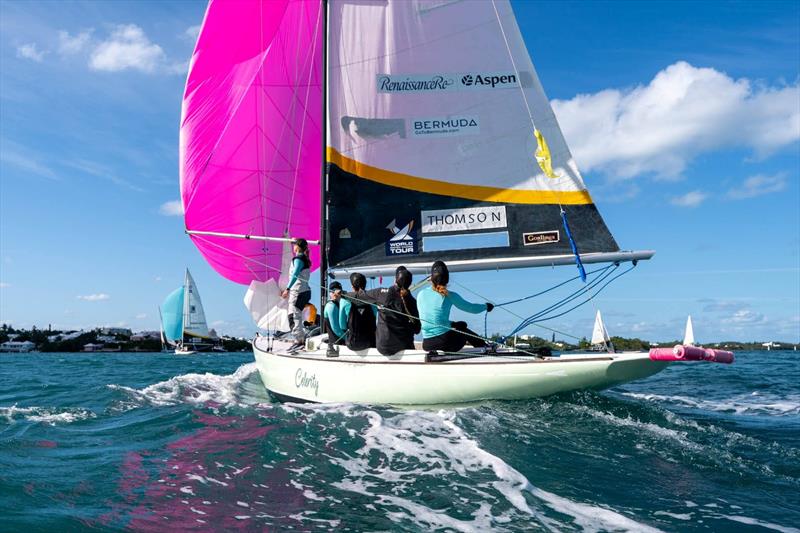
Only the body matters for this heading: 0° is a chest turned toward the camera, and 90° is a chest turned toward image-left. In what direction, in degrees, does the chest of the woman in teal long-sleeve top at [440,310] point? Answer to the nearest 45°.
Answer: approximately 225°

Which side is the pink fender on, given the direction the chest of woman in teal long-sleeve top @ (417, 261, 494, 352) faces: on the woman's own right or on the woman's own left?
on the woman's own right

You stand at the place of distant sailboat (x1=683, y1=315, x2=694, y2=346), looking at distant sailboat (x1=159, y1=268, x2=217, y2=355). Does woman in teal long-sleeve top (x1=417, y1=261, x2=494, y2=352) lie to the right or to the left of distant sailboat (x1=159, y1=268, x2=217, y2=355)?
left

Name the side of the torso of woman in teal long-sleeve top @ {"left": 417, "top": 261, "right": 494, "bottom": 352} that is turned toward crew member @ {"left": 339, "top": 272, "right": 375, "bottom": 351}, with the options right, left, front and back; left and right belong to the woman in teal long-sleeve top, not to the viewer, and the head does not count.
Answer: left

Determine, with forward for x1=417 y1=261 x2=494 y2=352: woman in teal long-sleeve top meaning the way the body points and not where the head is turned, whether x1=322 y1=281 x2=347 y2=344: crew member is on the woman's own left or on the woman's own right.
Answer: on the woman's own left

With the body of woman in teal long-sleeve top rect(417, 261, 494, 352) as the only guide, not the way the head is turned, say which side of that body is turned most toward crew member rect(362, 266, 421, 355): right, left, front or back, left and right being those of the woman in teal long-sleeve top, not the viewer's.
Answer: left

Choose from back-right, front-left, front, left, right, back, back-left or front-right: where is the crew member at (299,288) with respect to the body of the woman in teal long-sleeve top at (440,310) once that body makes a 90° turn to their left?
front

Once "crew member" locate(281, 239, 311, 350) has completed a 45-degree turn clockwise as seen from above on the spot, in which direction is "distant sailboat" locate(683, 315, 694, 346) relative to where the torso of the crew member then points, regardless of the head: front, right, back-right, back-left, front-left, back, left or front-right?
right
